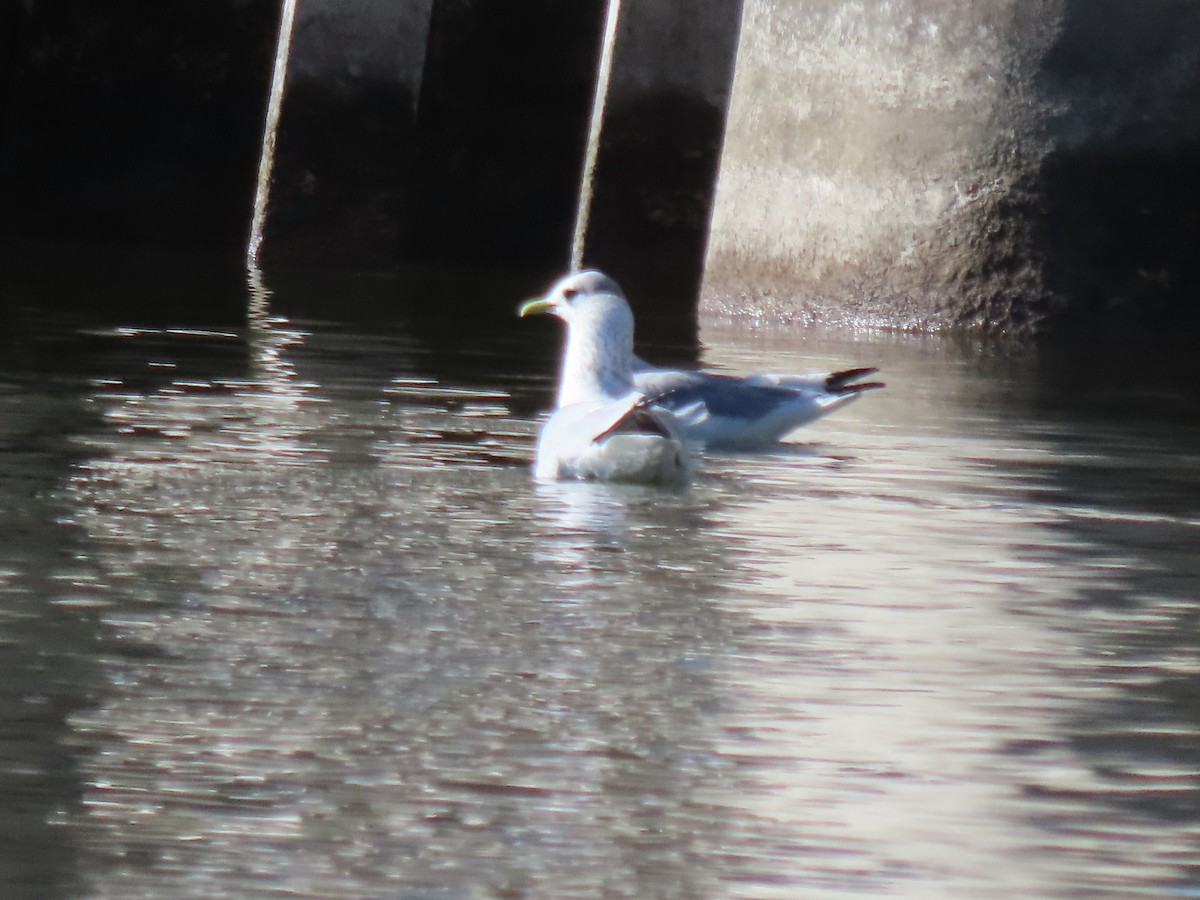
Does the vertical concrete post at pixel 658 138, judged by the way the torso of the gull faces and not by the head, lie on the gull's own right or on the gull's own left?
on the gull's own right

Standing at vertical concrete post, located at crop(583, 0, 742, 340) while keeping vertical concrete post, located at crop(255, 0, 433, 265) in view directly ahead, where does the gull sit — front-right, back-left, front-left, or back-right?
back-left

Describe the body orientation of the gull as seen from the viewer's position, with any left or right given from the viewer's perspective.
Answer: facing to the left of the viewer

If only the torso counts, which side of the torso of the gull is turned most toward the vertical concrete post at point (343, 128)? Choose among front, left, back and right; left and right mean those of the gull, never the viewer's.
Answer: right
